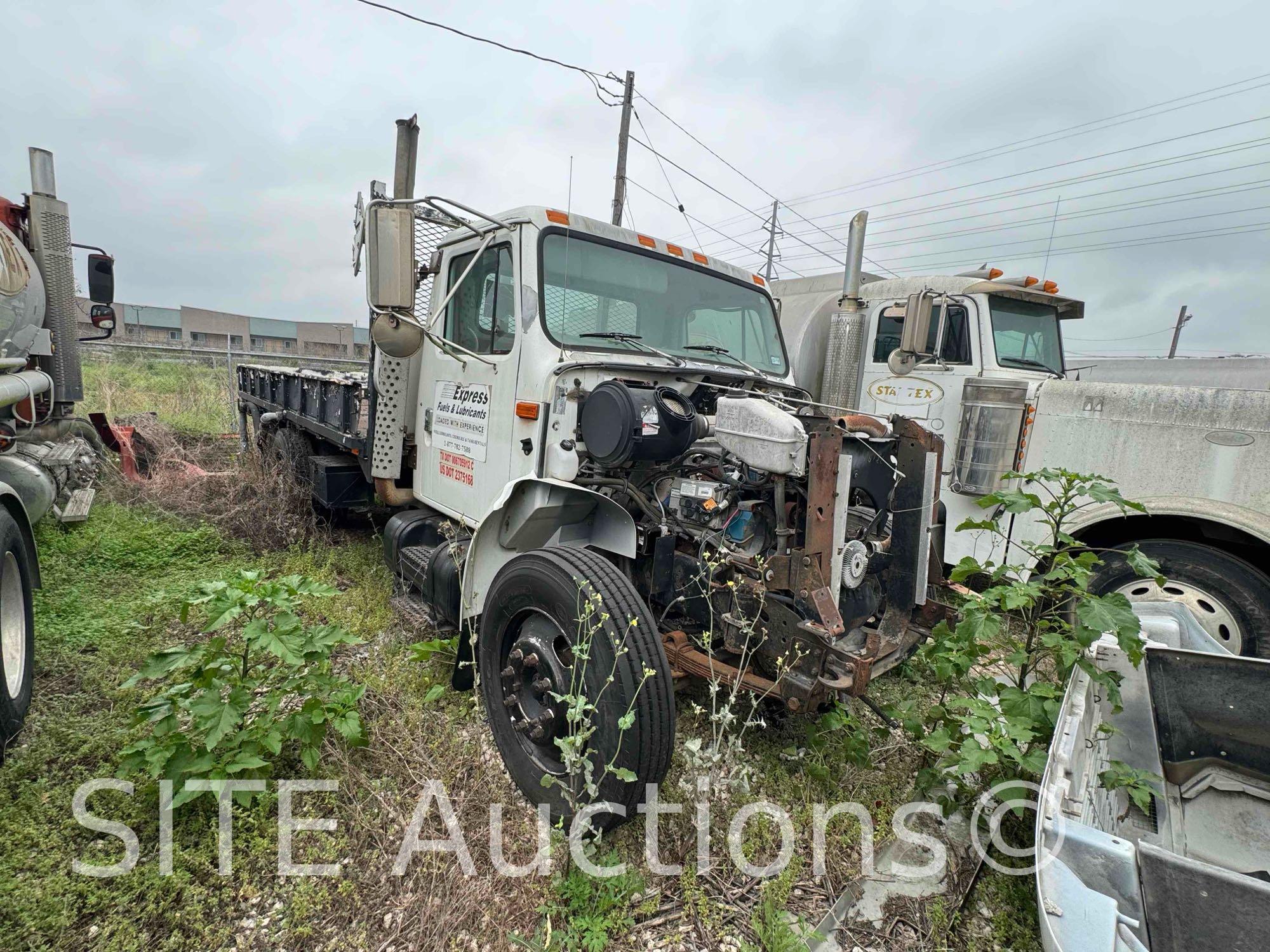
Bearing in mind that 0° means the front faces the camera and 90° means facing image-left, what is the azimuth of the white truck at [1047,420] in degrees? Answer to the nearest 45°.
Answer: approximately 315°

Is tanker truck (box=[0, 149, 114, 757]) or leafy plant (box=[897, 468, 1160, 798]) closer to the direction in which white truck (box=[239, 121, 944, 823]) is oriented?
the leafy plant

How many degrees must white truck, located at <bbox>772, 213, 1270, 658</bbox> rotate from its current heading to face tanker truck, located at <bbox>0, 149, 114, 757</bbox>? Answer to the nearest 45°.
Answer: approximately 90° to its right

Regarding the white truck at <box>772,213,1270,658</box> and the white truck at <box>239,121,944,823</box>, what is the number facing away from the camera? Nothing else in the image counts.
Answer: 0

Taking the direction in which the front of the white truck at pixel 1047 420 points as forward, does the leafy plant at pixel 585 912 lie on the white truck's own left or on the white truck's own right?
on the white truck's own right

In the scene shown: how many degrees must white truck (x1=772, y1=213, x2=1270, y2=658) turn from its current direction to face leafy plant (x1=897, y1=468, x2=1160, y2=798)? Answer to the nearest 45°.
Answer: approximately 45° to its right

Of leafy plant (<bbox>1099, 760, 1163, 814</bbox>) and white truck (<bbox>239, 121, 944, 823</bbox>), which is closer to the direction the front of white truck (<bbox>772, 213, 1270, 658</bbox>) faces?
the leafy plant

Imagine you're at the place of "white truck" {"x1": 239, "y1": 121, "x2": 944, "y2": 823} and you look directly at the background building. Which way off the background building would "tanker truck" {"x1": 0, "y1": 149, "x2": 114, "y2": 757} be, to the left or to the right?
left
